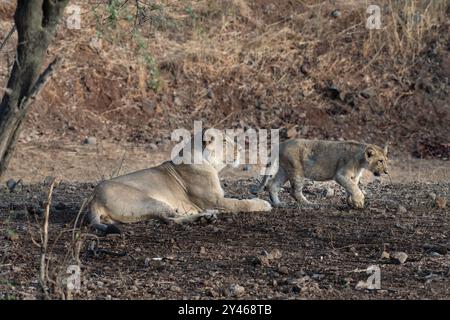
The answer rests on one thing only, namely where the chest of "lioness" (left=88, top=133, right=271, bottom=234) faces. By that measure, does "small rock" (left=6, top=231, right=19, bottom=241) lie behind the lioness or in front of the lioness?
behind

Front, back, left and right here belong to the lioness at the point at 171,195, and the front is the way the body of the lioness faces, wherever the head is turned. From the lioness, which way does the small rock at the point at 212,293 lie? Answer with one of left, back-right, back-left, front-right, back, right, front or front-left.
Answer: right

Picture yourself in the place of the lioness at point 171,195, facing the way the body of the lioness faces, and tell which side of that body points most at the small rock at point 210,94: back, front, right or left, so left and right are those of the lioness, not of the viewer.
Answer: left

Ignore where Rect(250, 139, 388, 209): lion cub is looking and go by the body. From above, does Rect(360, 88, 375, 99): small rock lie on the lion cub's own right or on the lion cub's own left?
on the lion cub's own left

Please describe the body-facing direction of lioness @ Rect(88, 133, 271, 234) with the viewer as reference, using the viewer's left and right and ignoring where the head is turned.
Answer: facing to the right of the viewer

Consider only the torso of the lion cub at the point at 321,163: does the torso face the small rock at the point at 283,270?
no

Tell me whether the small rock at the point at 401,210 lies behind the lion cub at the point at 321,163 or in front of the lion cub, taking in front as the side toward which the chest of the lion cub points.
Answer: in front

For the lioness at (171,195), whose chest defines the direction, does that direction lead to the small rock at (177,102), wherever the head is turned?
no

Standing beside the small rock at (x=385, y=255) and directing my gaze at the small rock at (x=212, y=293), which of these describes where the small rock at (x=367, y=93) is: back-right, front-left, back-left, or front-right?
back-right

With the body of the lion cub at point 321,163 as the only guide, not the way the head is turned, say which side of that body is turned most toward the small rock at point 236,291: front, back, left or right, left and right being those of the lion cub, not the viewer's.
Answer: right

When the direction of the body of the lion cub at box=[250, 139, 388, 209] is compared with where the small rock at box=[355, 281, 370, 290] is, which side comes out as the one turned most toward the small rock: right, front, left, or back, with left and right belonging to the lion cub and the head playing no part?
right

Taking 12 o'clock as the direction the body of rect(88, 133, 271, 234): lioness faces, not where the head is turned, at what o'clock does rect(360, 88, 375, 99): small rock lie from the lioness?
The small rock is roughly at 10 o'clock from the lioness.

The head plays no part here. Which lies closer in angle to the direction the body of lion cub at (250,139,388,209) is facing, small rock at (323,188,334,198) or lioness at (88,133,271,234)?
the small rock

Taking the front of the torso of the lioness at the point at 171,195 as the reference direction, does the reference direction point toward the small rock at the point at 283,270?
no

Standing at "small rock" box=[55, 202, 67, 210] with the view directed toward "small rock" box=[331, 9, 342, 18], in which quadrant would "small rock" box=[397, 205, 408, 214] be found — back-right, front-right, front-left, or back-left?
front-right

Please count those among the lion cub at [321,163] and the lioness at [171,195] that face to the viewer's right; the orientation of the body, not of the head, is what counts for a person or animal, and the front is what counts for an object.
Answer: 2

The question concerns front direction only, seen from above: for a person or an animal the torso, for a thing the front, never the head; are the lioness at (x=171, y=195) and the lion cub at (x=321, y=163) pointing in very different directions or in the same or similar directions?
same or similar directions

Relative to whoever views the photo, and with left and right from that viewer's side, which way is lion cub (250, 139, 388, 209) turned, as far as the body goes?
facing to the right of the viewer

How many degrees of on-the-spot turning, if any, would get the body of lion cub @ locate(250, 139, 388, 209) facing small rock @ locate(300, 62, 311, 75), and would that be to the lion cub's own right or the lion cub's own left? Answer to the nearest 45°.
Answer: approximately 90° to the lion cub's own left
